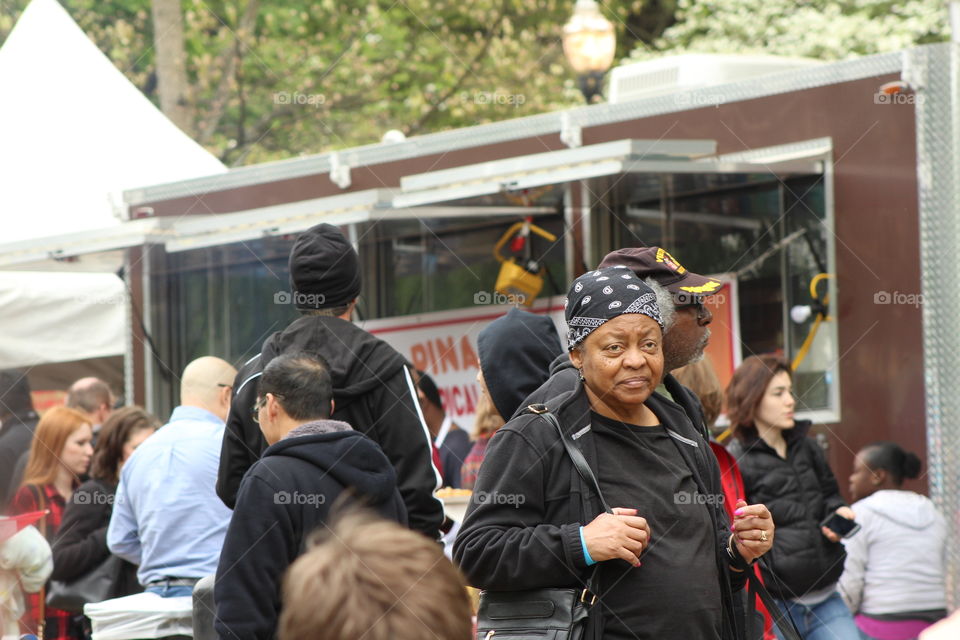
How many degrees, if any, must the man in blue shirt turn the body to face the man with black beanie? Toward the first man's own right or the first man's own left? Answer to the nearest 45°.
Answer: approximately 90° to the first man's own right

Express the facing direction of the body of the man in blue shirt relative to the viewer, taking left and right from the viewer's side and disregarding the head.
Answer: facing away from the viewer and to the right of the viewer

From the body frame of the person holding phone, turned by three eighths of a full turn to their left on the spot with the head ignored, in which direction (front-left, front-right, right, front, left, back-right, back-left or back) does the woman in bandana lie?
back

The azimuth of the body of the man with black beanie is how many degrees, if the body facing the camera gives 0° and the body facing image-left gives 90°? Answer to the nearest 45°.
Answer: approximately 180°

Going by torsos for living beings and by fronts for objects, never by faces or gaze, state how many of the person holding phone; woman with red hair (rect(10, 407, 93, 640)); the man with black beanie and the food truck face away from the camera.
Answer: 1

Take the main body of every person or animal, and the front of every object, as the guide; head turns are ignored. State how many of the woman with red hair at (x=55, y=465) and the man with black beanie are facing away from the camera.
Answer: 1

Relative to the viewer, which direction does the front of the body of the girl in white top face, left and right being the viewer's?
facing away from the viewer and to the left of the viewer

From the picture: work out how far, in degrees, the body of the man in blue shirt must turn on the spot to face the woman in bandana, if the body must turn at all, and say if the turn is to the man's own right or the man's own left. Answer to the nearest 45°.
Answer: approximately 90° to the man's own right

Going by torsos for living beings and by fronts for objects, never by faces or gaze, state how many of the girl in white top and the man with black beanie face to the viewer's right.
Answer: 0

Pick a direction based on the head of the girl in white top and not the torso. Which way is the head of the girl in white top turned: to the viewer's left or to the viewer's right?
to the viewer's left
